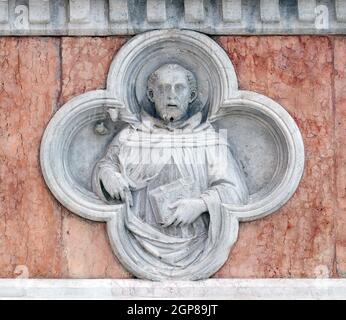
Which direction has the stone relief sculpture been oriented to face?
toward the camera
